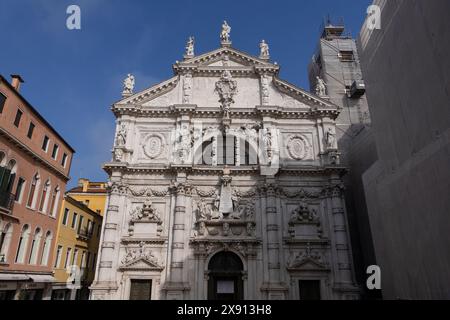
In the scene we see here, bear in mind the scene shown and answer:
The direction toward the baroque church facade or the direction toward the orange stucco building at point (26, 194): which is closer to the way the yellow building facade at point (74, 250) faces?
the baroque church facade

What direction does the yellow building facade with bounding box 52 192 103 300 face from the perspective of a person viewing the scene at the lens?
facing the viewer and to the right of the viewer

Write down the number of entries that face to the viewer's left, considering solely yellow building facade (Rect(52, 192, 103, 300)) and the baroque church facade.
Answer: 0

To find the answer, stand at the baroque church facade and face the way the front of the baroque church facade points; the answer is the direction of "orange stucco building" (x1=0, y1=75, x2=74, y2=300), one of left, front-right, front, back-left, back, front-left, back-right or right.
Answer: right

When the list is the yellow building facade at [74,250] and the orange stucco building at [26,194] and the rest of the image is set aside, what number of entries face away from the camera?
0

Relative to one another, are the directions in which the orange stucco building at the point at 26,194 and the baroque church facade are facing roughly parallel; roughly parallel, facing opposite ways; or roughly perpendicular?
roughly perpendicular

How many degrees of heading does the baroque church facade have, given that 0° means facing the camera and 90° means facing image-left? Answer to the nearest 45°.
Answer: approximately 0°

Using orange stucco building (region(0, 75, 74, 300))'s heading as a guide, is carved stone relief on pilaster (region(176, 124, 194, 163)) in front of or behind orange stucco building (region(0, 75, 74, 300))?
in front

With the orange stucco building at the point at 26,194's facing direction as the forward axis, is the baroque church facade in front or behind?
in front

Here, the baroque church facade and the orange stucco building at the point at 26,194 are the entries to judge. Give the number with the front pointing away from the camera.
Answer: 0

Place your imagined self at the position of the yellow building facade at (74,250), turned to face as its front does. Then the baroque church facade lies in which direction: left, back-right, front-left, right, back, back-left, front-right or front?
front

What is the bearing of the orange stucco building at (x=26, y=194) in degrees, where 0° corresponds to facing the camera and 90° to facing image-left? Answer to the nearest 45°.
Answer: approximately 315°
